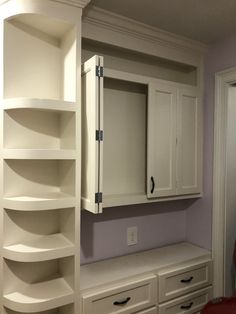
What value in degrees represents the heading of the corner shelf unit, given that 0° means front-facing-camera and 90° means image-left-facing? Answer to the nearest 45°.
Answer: approximately 0°

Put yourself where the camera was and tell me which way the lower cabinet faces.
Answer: facing the viewer and to the right of the viewer

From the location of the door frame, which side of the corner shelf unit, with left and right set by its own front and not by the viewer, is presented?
left

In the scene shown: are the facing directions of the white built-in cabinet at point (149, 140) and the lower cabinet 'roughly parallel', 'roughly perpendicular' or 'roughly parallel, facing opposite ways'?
roughly parallel

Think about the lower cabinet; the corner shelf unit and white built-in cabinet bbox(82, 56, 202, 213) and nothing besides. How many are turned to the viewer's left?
0

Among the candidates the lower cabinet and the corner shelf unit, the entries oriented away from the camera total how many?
0

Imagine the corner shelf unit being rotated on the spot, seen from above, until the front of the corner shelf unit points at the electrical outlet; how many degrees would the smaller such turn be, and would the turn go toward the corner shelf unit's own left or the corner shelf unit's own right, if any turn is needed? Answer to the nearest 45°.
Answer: approximately 135° to the corner shelf unit's own left

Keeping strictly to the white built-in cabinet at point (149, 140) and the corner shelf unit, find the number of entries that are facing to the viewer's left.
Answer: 0

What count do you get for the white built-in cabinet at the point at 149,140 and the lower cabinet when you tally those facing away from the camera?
0

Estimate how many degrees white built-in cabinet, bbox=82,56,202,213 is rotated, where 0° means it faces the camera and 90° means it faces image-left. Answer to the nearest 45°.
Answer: approximately 315°
